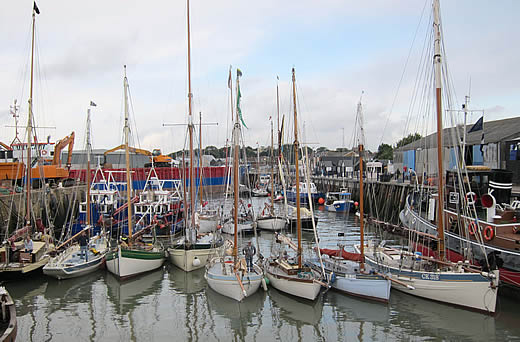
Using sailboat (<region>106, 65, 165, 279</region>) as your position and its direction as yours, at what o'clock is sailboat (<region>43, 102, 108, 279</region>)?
sailboat (<region>43, 102, 108, 279</region>) is roughly at 2 o'clock from sailboat (<region>106, 65, 165, 279</region>).

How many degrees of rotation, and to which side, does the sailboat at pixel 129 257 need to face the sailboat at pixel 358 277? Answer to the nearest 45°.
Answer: approximately 90° to its left

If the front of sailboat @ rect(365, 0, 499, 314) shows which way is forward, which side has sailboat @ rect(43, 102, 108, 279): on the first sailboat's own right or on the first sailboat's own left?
on the first sailboat's own right

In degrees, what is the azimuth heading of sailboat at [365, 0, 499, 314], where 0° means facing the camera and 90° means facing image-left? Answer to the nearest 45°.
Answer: approximately 315°

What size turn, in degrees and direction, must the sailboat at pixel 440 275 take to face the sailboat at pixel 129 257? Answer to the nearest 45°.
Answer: approximately 135° to its right

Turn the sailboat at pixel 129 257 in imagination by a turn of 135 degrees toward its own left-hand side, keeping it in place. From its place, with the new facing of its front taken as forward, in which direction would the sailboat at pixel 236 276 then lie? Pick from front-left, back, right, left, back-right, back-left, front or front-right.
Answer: front-right

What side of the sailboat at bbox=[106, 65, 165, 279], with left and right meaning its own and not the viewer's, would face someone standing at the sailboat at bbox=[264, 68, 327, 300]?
left

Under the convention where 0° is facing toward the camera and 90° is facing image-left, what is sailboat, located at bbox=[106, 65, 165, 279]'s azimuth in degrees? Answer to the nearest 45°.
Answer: approximately 45°

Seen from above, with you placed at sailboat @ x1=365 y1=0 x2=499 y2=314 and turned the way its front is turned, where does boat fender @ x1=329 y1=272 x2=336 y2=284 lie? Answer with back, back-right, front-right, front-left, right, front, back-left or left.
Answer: back-right

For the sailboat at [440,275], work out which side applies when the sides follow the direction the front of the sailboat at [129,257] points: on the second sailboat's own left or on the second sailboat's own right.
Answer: on the second sailboat's own left
